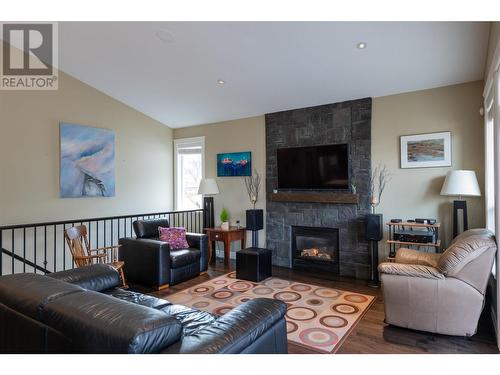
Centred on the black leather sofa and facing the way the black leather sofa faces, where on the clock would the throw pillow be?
The throw pillow is roughly at 11 o'clock from the black leather sofa.

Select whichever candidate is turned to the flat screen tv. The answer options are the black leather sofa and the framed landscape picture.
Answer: the black leather sofa

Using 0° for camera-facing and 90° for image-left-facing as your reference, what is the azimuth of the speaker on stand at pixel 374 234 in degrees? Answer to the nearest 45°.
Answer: approximately 45°

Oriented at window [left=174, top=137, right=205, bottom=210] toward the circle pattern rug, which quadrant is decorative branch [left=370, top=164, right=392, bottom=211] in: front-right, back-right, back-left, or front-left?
front-left

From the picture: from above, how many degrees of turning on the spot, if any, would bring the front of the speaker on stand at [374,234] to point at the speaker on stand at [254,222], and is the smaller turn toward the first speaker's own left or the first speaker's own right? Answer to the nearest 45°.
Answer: approximately 45° to the first speaker's own right

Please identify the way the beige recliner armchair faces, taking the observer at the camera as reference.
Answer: facing to the left of the viewer

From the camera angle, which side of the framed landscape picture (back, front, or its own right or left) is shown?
front

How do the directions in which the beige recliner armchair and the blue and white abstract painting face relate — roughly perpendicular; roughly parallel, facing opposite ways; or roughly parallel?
roughly parallel, facing opposite ways

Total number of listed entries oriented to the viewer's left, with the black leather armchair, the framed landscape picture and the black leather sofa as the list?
0

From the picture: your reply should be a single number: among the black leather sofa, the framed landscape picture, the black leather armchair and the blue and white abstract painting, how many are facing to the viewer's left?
0

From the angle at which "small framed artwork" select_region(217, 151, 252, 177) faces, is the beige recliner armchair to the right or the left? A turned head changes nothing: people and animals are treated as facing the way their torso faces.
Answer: on its left

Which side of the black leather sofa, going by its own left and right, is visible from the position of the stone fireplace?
front
